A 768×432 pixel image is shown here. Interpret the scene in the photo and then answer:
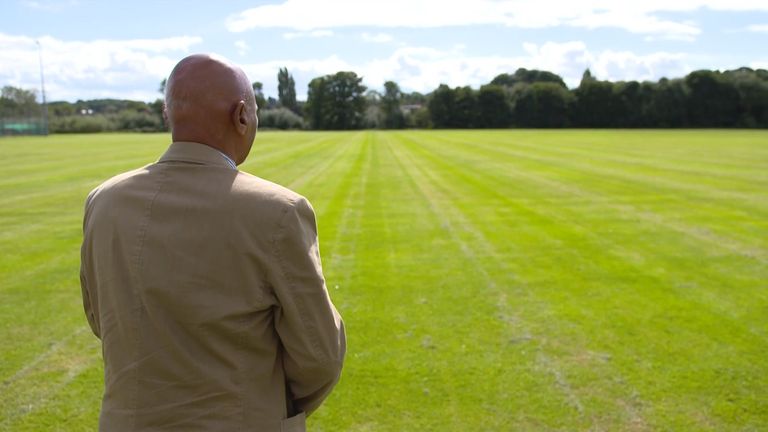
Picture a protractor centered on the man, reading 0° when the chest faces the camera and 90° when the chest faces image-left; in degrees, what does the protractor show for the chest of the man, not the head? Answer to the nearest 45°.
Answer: approximately 225°

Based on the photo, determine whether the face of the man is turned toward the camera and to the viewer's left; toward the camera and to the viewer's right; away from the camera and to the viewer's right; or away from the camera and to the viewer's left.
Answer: away from the camera and to the viewer's right
